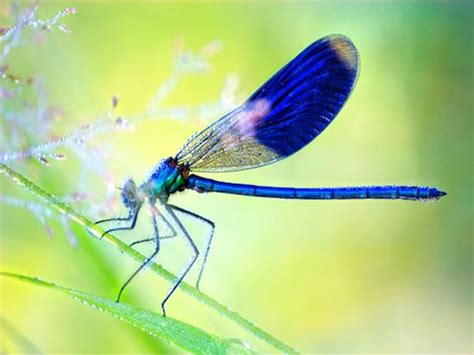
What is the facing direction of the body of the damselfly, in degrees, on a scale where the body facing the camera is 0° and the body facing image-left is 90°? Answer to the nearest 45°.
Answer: approximately 90°
